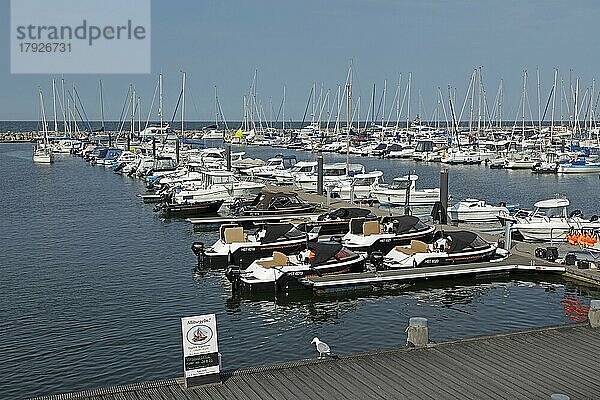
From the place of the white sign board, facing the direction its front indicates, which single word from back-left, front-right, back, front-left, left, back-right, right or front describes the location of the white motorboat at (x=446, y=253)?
back-left

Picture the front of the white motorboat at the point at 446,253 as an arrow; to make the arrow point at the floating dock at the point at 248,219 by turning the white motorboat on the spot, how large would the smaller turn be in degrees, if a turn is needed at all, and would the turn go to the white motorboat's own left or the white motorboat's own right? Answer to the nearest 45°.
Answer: approximately 90° to the white motorboat's own left

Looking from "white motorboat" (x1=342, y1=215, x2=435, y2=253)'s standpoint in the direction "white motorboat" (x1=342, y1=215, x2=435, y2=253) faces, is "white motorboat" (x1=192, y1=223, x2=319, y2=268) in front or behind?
behind

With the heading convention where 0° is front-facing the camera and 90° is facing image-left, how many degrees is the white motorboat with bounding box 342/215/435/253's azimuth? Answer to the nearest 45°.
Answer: approximately 225°

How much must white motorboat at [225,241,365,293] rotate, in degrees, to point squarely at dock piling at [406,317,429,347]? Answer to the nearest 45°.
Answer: approximately 135° to its right

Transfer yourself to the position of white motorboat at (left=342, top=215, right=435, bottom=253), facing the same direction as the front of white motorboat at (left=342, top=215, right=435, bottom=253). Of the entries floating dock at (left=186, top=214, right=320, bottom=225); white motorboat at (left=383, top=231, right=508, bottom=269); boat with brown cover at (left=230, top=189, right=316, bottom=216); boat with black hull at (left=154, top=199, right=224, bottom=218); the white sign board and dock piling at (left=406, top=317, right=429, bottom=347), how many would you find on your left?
3

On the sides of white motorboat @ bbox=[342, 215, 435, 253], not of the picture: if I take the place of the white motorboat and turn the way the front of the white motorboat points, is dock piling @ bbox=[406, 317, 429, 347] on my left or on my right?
on my right

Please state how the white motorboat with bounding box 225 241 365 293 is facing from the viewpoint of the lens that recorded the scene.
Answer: facing away from the viewer and to the right of the viewer

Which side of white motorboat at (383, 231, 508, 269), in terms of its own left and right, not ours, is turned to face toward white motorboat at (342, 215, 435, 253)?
left

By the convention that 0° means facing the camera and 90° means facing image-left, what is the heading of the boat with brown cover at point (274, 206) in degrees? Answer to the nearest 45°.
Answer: approximately 270°
